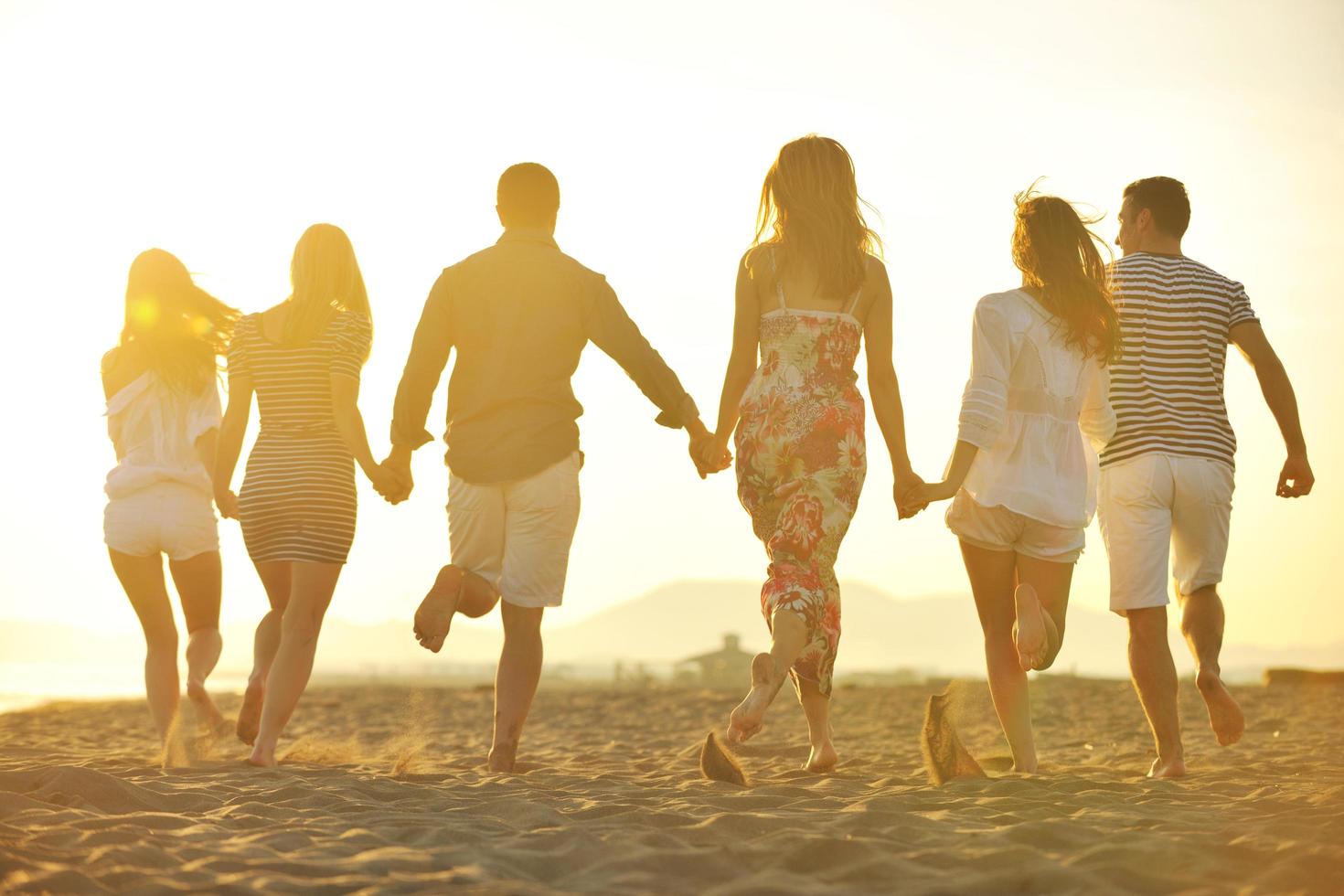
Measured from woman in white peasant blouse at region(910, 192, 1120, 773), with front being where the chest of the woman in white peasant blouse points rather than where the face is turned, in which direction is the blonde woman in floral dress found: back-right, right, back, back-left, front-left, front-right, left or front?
left

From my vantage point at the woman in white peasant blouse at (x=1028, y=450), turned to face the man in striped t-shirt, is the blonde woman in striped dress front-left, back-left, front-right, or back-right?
back-left

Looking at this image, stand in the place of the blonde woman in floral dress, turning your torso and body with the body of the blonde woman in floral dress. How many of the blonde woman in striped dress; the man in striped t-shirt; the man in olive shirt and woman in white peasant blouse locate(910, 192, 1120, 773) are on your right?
2

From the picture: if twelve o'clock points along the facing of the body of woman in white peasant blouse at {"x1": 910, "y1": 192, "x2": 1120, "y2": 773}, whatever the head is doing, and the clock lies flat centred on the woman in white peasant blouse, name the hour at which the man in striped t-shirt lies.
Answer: The man in striped t-shirt is roughly at 2 o'clock from the woman in white peasant blouse.

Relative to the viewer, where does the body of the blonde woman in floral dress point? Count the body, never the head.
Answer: away from the camera

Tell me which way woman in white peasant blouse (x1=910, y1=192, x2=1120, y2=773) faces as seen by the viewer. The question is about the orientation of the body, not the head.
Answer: away from the camera

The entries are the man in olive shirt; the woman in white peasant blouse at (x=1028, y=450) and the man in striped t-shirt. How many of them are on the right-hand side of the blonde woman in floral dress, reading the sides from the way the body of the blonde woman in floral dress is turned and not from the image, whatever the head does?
2

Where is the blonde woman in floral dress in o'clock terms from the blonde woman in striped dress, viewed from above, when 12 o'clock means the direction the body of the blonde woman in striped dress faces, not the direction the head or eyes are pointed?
The blonde woman in floral dress is roughly at 4 o'clock from the blonde woman in striped dress.

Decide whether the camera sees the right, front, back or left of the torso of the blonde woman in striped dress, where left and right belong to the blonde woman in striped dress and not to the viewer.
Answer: back

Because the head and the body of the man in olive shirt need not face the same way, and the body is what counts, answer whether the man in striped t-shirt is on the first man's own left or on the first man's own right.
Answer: on the first man's own right

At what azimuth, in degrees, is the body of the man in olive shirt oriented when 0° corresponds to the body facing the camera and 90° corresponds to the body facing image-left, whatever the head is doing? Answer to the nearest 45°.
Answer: approximately 180°

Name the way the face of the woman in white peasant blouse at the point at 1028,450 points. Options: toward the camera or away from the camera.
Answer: away from the camera

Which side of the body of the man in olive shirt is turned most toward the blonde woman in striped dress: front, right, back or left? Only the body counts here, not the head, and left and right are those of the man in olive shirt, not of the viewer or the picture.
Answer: left
